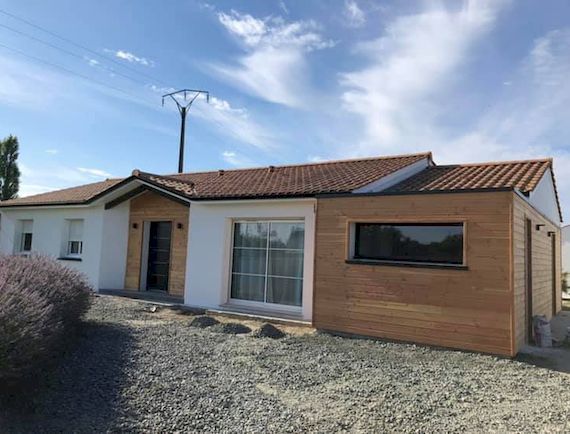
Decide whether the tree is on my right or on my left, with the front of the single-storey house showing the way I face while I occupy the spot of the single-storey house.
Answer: on my right

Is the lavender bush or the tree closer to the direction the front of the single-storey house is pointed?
the lavender bush

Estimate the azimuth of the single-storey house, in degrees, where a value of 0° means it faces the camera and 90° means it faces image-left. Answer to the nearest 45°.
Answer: approximately 45°

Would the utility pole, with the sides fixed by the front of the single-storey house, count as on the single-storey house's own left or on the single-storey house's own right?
on the single-storey house's own right

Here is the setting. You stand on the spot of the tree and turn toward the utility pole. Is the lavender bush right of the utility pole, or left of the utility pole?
right

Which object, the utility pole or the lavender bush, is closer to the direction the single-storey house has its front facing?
the lavender bush

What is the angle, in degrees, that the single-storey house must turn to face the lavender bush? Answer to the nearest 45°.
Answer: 0° — it already faces it
